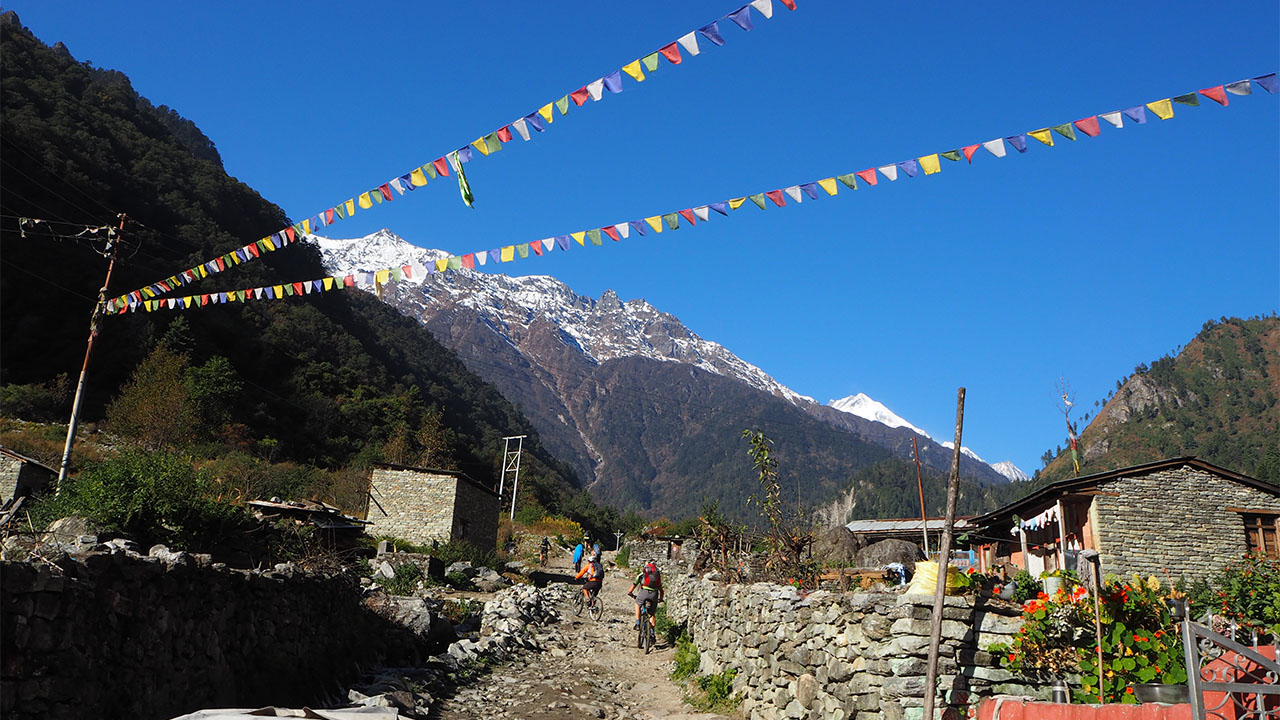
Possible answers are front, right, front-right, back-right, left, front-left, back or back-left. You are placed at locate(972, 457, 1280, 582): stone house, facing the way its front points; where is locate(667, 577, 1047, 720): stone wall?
front-left

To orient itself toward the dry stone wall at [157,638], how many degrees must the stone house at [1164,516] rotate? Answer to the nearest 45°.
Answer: approximately 45° to its left

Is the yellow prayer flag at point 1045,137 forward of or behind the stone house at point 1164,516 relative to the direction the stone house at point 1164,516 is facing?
forward

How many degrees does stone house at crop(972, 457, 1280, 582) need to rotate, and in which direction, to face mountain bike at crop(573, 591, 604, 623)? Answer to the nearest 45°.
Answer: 0° — it already faces it

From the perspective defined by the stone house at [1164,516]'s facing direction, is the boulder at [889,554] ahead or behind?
ahead

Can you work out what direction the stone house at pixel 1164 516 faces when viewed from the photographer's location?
facing the viewer and to the left of the viewer

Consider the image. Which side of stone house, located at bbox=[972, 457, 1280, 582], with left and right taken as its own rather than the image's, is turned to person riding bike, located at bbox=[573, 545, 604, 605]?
front

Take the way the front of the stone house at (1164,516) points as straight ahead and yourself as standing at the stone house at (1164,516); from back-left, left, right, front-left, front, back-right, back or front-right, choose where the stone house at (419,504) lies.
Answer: front-right

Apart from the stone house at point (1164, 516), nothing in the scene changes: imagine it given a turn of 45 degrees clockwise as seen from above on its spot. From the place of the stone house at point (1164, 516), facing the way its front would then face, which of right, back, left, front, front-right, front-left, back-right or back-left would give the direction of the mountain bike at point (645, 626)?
front-left

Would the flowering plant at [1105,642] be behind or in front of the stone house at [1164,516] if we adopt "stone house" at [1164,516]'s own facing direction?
in front
